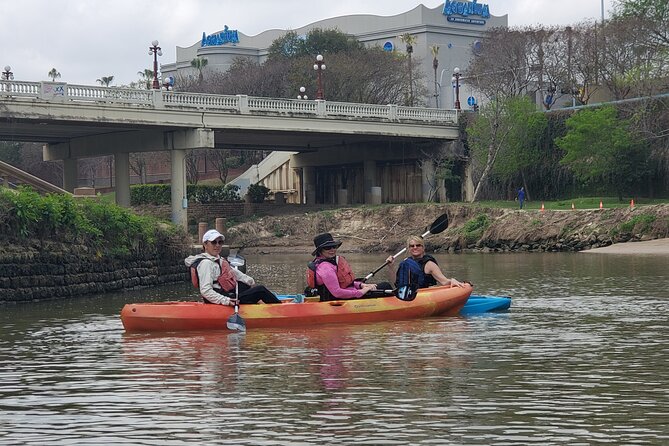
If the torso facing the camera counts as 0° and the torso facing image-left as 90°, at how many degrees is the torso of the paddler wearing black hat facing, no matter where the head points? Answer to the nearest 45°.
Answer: approximately 270°

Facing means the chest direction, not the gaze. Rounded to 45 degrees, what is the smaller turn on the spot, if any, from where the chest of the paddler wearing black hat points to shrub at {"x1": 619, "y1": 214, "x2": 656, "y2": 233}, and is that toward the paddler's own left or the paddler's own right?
approximately 45° to the paddler's own left

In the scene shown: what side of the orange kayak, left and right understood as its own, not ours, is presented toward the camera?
right

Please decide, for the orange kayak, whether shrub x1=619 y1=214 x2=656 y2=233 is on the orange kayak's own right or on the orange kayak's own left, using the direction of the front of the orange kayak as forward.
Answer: on the orange kayak's own left

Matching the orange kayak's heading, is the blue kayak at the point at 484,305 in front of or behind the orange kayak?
in front

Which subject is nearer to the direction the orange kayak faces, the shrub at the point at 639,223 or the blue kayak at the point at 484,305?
the blue kayak
